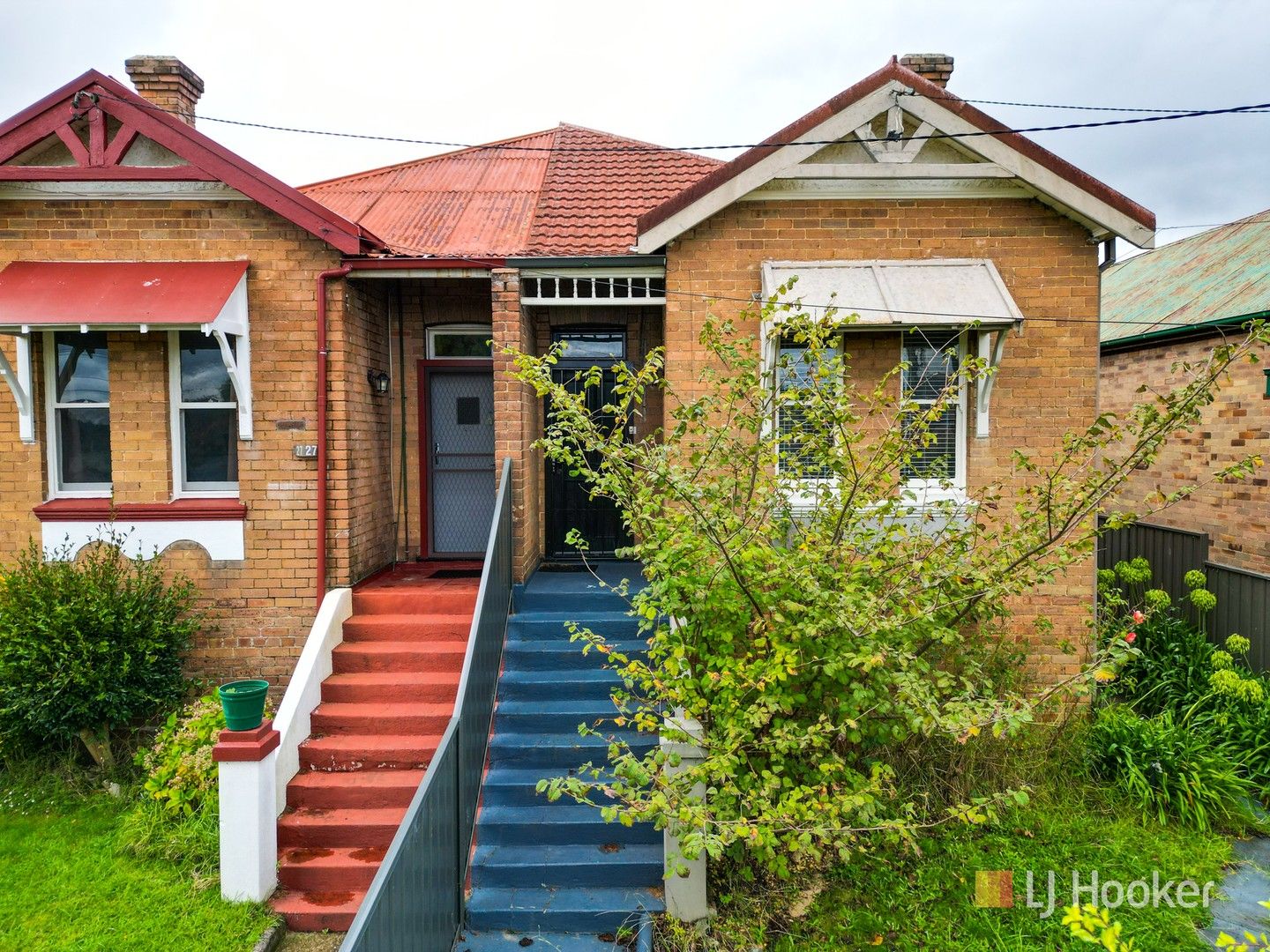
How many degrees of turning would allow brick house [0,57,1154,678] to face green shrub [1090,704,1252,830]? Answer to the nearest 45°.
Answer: approximately 90° to its left

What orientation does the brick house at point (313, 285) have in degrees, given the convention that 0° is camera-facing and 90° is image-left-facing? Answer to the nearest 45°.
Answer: approximately 0°

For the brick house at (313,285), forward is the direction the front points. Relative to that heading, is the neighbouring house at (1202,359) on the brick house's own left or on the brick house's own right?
on the brick house's own left

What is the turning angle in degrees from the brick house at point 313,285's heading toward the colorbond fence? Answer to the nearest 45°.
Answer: approximately 90° to its left

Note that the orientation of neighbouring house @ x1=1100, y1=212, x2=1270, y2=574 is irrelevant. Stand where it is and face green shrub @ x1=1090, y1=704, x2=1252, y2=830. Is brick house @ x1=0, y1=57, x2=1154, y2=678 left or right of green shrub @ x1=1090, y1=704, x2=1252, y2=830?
right

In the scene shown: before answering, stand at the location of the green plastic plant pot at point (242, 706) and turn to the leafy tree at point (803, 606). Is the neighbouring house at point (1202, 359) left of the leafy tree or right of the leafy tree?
left
